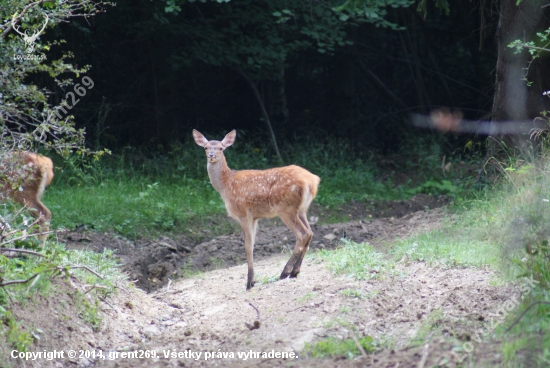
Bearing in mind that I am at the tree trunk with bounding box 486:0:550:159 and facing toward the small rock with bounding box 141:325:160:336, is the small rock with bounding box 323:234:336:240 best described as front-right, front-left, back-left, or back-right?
front-right

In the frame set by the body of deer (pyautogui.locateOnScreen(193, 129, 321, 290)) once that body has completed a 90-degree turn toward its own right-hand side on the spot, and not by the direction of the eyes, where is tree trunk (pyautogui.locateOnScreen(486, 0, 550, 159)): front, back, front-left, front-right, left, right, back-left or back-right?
front-right

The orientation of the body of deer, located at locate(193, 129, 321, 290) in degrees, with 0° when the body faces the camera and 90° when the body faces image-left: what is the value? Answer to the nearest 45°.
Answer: approximately 90°

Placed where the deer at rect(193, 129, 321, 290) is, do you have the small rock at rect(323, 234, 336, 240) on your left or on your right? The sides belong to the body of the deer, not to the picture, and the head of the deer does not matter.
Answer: on your right

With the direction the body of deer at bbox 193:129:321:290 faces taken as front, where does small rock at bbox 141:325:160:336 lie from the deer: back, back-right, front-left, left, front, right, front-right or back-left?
front-left
